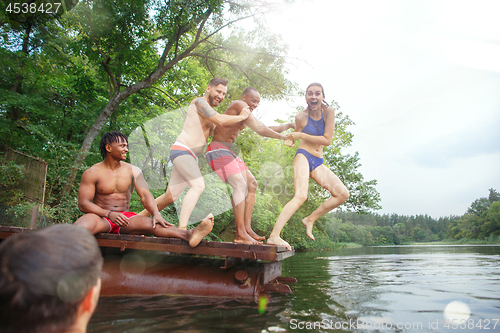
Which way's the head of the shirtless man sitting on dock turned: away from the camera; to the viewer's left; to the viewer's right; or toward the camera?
to the viewer's right

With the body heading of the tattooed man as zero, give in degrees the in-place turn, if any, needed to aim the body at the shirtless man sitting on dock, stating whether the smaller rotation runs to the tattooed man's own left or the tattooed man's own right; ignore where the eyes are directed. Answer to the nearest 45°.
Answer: approximately 180°

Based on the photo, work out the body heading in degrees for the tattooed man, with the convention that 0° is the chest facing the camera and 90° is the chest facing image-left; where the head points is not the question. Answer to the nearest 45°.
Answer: approximately 270°
